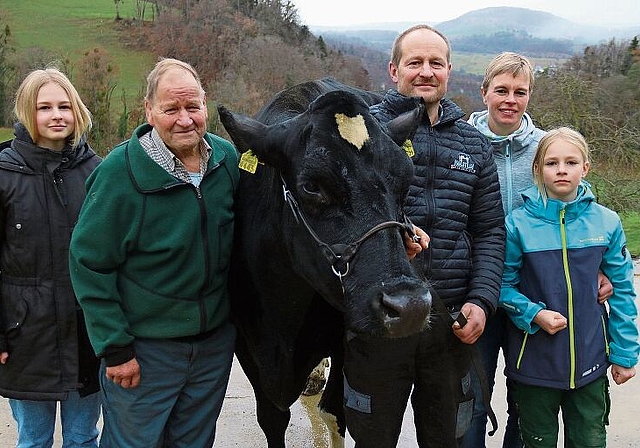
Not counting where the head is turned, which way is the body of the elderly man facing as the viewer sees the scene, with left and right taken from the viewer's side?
facing the viewer and to the right of the viewer

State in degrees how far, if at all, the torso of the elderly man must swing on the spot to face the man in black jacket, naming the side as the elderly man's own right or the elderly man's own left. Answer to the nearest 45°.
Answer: approximately 45° to the elderly man's own left

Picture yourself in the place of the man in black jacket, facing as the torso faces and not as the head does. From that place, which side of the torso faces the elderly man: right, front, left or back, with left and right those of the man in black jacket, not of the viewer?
right

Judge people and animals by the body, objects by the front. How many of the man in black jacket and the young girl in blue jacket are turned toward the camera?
2

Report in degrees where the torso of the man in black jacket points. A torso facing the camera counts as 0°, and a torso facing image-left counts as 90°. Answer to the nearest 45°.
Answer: approximately 0°

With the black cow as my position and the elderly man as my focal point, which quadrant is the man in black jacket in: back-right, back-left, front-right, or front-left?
back-left

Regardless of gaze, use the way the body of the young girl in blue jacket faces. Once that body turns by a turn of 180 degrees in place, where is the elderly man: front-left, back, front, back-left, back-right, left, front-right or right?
back-left
